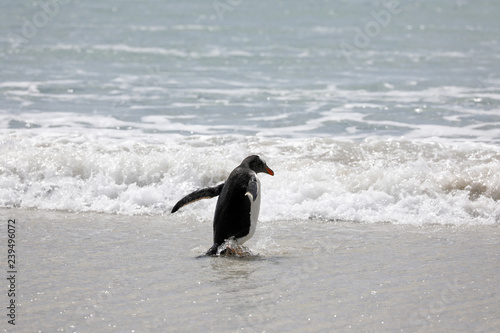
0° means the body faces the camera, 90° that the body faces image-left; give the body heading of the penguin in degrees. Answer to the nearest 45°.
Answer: approximately 225°
